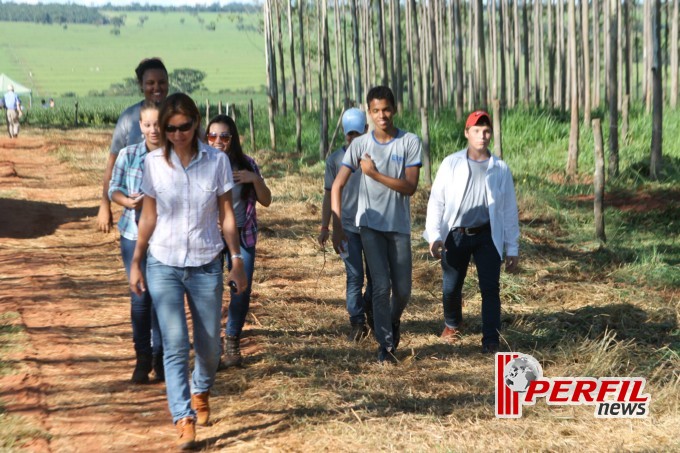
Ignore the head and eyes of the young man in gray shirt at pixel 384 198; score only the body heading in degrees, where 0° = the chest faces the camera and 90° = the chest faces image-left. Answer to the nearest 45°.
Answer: approximately 0°

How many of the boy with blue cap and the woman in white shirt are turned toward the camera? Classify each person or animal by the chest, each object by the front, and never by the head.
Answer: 2

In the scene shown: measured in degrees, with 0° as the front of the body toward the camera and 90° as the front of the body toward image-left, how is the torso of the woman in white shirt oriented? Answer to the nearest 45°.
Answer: approximately 0°

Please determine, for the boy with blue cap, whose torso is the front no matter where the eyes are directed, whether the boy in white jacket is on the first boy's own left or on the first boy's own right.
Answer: on the first boy's own left

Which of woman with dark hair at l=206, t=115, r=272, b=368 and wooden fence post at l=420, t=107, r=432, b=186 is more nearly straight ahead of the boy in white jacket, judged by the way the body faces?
the woman with dark hair

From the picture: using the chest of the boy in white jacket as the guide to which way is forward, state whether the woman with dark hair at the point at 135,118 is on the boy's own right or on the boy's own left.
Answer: on the boy's own right

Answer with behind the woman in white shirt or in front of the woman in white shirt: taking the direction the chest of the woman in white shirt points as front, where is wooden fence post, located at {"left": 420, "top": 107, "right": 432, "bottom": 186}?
behind

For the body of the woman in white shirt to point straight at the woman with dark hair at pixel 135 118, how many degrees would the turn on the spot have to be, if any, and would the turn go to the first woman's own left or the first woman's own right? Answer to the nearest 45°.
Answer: approximately 180°
